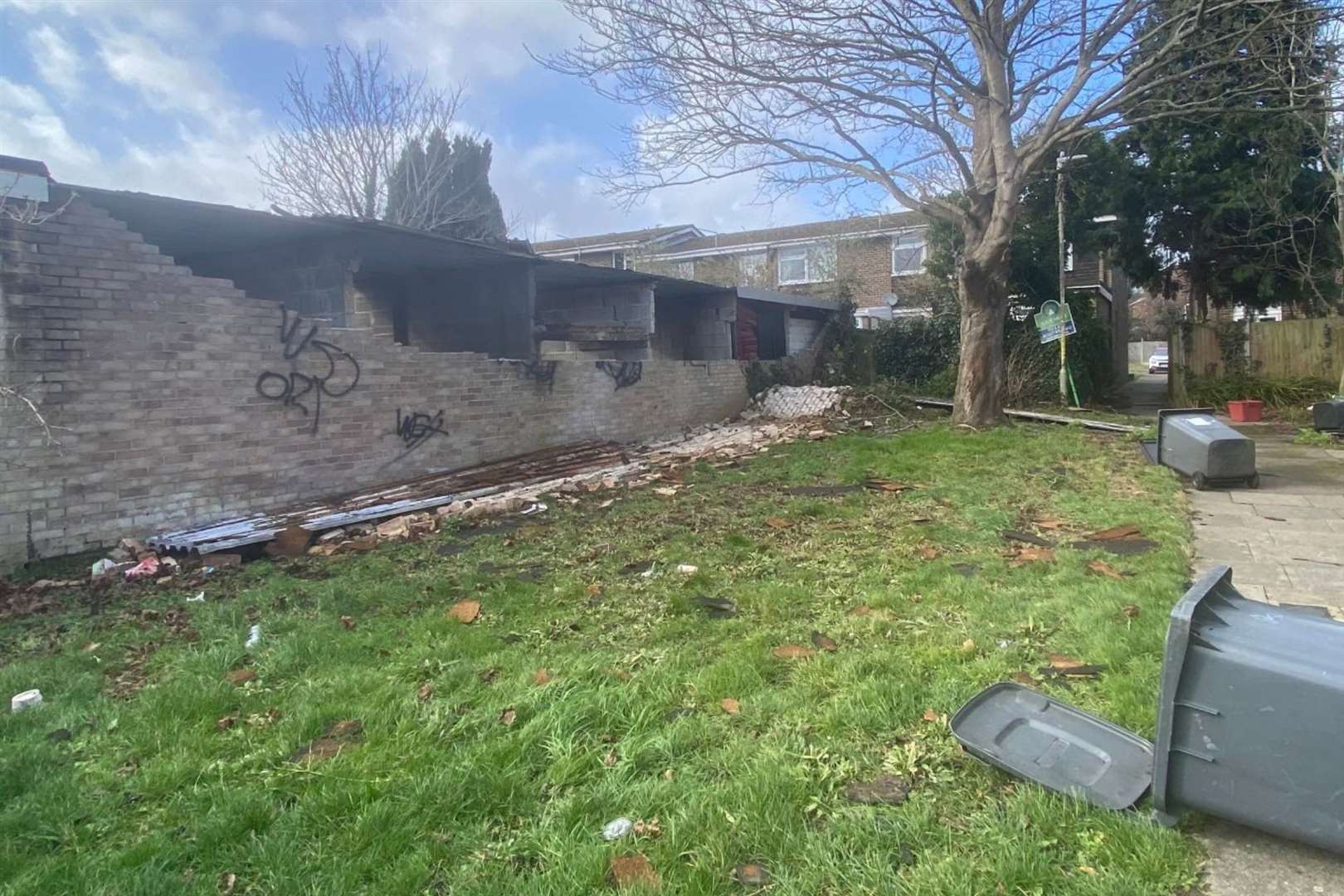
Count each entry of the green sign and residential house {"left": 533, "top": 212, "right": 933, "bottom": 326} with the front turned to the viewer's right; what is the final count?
0

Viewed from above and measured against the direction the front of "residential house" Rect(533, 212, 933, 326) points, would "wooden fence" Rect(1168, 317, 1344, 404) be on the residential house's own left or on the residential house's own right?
on the residential house's own left

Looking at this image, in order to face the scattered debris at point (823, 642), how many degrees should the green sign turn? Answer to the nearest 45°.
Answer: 0° — it already faces it

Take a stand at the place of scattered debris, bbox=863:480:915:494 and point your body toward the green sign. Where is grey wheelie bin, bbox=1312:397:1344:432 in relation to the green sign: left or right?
right

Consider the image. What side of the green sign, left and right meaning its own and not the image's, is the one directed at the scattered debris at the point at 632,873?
front

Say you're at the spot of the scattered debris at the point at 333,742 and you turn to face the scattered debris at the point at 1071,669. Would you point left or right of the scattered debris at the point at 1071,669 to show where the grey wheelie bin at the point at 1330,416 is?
left

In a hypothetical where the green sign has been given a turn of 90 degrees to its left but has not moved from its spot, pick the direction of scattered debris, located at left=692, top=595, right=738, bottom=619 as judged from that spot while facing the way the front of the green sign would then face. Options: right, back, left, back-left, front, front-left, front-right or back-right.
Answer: right

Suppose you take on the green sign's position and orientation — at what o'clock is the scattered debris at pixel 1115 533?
The scattered debris is roughly at 12 o'clock from the green sign.

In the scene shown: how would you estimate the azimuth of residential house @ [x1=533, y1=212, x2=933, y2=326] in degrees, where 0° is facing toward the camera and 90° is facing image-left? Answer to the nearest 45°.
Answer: approximately 45°

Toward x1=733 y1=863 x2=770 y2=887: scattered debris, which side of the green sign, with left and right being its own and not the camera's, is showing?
front

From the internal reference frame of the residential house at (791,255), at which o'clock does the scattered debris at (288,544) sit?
The scattered debris is roughly at 11 o'clock from the residential house.
